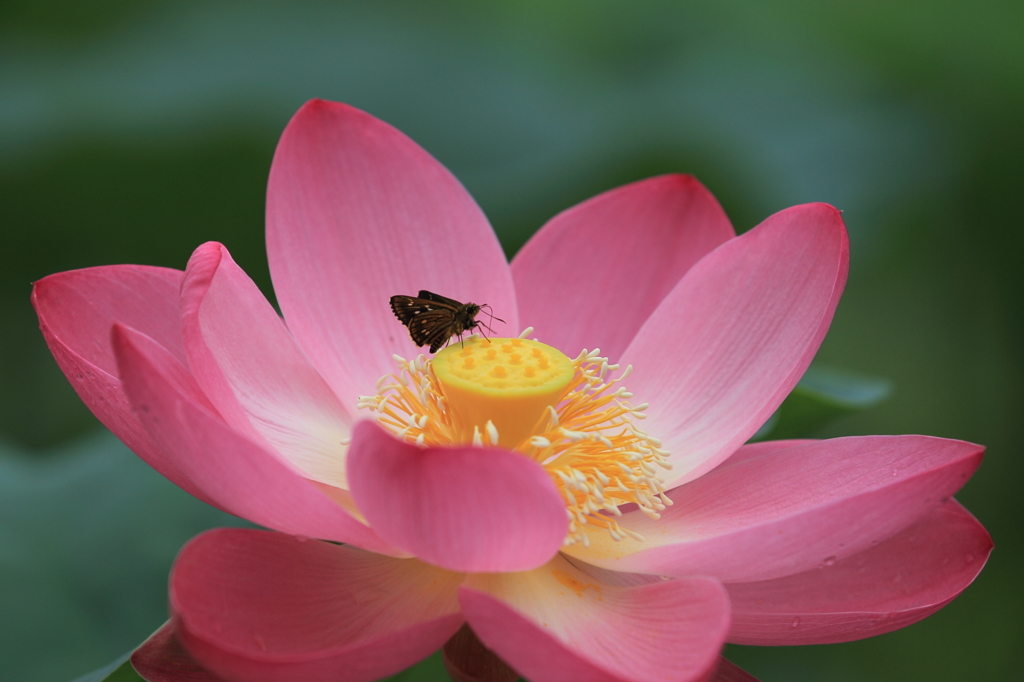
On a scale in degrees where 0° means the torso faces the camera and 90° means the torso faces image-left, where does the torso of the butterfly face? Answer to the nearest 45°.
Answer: approximately 270°

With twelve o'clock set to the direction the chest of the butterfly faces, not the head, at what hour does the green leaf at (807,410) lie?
The green leaf is roughly at 11 o'clock from the butterfly.
